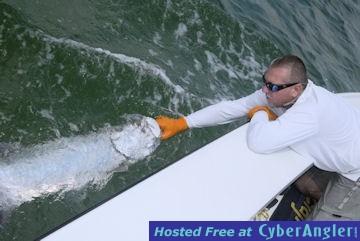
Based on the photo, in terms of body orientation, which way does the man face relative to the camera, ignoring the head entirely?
to the viewer's left
